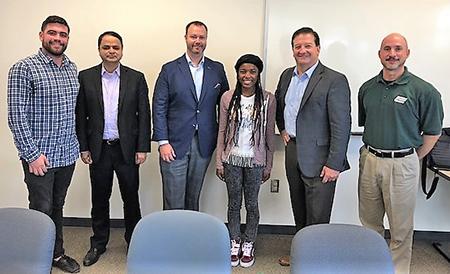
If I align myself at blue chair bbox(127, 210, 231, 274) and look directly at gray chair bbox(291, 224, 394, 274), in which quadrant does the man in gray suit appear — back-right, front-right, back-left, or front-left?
front-left

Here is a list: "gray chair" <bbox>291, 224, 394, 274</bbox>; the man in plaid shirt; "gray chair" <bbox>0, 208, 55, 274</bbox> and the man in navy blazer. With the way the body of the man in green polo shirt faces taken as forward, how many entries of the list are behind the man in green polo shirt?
0

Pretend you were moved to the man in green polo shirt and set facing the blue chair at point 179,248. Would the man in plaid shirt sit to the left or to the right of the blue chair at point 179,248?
right

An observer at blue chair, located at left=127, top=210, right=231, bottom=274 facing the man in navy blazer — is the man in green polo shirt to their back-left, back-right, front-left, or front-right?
front-right

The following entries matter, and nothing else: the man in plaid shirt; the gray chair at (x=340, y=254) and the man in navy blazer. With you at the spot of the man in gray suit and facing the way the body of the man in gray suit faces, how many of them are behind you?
0

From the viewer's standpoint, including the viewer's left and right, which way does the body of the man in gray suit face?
facing the viewer and to the left of the viewer

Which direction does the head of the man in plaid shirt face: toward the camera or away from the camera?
toward the camera

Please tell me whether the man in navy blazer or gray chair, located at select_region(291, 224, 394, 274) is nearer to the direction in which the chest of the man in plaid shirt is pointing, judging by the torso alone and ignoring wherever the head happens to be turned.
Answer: the gray chair

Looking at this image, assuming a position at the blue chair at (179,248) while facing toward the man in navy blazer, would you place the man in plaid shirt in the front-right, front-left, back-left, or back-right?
front-left

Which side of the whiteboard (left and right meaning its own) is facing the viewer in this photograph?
front

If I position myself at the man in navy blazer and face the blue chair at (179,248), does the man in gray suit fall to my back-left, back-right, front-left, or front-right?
front-left

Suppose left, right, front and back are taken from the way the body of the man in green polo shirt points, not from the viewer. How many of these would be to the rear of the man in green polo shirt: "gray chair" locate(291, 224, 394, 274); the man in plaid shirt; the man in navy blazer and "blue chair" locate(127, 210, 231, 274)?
0

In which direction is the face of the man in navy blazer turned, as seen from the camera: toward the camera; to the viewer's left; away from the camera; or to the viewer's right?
toward the camera

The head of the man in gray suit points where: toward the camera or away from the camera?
toward the camera
